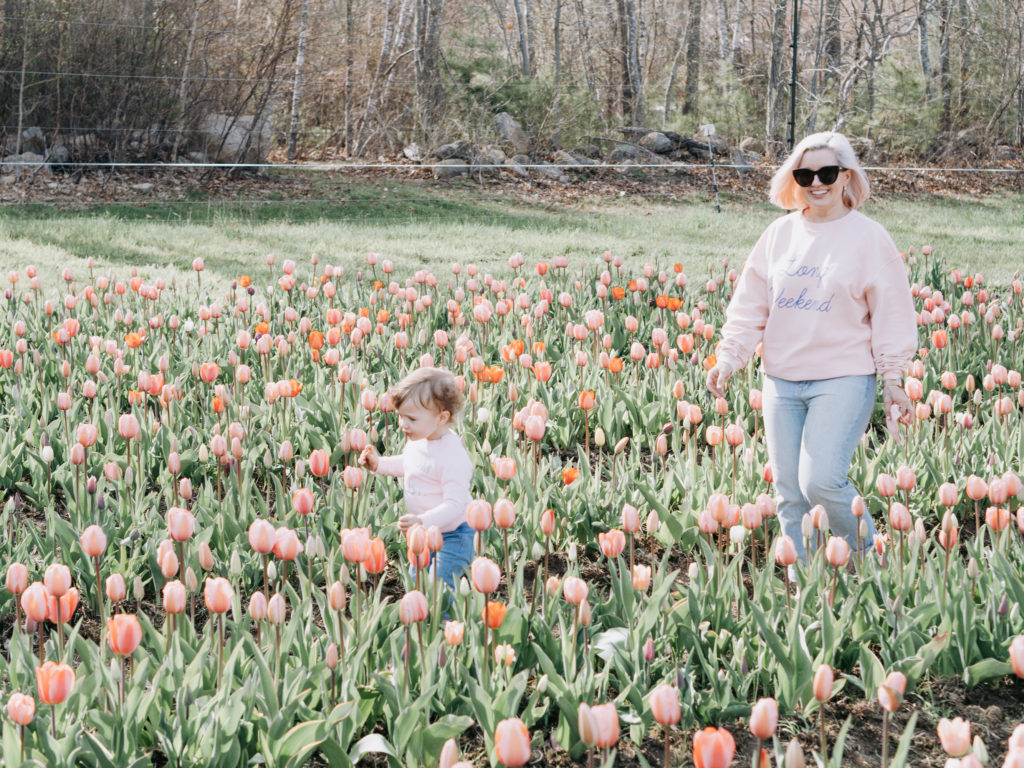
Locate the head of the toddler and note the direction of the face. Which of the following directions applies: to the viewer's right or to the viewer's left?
to the viewer's left

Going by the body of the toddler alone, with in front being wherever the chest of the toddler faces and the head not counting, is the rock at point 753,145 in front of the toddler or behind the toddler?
behind

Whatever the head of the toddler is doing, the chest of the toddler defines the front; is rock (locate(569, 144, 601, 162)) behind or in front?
behind

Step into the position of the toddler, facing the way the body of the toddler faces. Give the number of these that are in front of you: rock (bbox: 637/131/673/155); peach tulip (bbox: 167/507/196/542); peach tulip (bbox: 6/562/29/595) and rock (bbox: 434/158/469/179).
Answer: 2

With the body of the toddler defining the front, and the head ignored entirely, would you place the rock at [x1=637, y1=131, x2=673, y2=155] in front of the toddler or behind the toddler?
behind

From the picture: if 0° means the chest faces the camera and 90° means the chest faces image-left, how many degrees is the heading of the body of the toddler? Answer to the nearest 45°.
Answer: approximately 45°
